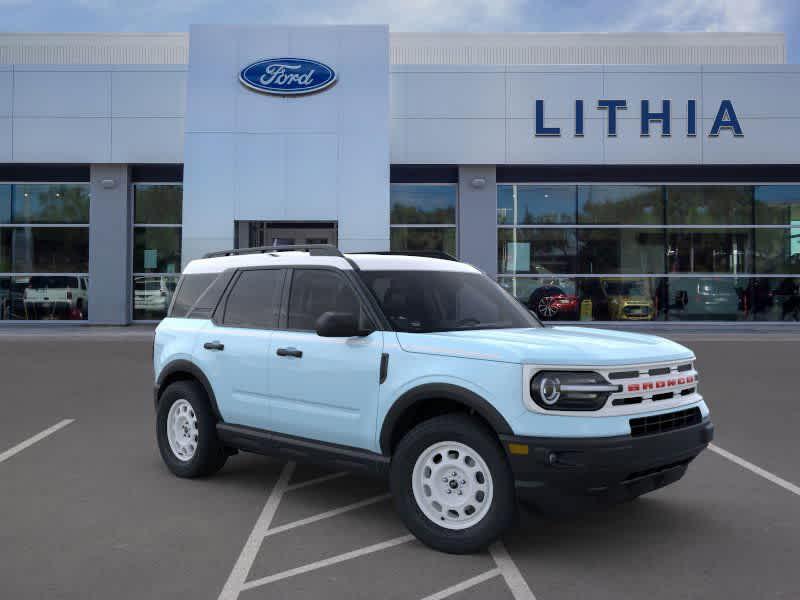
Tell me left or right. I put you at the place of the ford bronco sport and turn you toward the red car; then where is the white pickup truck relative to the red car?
left

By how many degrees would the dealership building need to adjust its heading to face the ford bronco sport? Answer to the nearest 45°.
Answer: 0° — it already faces it

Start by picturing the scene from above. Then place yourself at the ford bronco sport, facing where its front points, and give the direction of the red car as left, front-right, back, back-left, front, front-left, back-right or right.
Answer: back-left

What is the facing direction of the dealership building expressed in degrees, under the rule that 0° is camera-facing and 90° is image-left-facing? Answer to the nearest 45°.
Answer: approximately 0°

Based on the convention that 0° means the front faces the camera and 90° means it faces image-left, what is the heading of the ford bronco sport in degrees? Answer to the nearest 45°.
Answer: approximately 315°

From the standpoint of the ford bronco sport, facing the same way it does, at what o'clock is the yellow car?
The yellow car is roughly at 8 o'clock from the ford bronco sport.

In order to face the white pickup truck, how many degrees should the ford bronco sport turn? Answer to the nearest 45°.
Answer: approximately 180°

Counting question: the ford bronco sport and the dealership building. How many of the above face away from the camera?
0

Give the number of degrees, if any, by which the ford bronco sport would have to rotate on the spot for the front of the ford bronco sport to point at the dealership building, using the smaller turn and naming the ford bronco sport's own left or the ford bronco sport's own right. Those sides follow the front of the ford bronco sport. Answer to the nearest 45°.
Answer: approximately 135° to the ford bronco sport's own left
